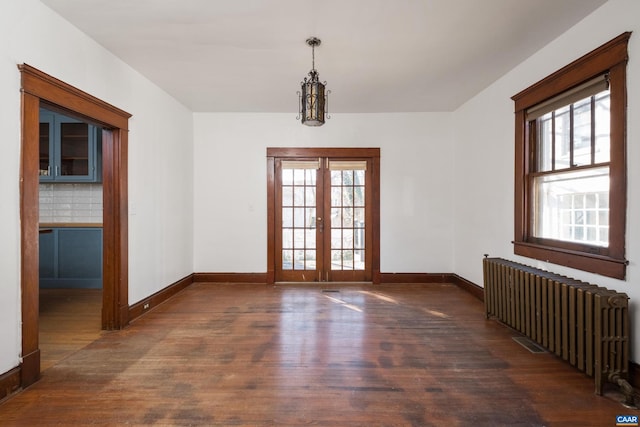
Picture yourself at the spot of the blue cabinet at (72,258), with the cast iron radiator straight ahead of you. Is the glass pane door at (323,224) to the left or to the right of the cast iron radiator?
left

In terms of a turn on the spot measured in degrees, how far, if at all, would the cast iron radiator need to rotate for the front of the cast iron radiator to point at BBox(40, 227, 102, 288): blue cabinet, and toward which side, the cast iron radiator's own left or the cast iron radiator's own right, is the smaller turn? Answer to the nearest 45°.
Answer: approximately 45° to the cast iron radiator's own right

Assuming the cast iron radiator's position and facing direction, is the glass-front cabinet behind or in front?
in front

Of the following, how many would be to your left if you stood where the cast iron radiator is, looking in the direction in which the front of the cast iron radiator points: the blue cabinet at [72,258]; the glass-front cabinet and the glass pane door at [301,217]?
0

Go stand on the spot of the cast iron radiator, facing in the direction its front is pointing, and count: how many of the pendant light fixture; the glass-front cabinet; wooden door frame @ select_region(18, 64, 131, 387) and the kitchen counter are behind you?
0

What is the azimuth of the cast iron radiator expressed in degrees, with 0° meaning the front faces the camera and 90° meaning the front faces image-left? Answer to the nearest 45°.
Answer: approximately 45°

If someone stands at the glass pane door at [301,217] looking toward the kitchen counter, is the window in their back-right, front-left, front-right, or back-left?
back-left

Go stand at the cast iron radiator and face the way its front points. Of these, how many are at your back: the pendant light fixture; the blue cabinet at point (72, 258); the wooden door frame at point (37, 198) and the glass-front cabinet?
0

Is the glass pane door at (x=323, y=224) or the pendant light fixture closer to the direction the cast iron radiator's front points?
the pendant light fixture

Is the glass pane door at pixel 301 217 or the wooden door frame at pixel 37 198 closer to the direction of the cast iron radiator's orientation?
the wooden door frame

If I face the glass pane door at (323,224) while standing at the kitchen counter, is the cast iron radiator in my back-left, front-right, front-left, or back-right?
front-right

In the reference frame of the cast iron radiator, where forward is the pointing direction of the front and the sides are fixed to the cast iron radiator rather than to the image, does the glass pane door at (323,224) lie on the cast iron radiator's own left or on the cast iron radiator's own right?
on the cast iron radiator's own right

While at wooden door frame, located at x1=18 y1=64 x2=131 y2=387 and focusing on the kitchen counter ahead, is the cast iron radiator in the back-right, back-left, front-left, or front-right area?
back-right

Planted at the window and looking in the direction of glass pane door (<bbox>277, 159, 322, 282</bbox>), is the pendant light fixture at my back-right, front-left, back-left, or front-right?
front-left

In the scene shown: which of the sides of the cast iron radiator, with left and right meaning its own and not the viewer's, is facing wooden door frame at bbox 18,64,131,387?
front

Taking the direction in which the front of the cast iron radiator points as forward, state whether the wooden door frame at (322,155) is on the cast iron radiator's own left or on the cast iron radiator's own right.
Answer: on the cast iron radiator's own right
